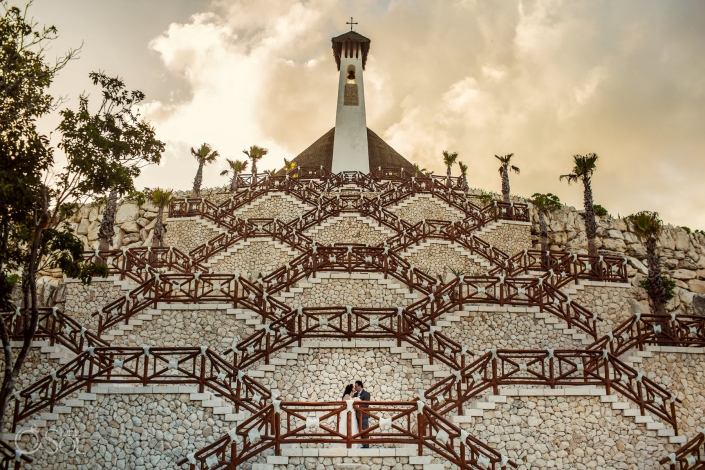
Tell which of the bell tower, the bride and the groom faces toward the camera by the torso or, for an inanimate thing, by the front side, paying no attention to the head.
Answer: the bell tower

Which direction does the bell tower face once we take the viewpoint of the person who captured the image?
facing the viewer

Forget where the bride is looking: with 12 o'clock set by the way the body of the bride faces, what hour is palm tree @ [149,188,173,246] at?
The palm tree is roughly at 8 o'clock from the bride.

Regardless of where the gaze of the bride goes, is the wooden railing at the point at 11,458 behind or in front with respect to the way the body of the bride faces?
behind

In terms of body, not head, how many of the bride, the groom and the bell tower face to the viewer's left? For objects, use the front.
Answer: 1

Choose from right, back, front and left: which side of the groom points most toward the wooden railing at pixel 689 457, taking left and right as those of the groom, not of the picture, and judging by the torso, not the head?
back

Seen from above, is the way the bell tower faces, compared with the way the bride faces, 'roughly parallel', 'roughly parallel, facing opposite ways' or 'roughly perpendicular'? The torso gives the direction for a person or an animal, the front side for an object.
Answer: roughly perpendicular

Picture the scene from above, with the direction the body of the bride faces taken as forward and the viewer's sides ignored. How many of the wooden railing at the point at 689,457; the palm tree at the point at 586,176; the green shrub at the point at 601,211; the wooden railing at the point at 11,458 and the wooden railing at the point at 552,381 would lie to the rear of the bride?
1

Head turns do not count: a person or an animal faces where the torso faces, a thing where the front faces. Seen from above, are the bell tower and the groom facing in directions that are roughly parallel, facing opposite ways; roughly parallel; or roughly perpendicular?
roughly perpendicular

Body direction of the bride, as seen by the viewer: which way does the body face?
to the viewer's right

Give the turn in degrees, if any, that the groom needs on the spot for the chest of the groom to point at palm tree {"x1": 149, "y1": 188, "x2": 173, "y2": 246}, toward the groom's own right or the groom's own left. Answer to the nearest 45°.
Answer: approximately 45° to the groom's own right

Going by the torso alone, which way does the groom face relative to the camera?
to the viewer's left

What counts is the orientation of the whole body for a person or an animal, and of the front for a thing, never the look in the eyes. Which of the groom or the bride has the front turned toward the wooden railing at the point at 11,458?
the groom

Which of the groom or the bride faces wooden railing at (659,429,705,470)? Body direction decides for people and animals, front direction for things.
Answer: the bride
